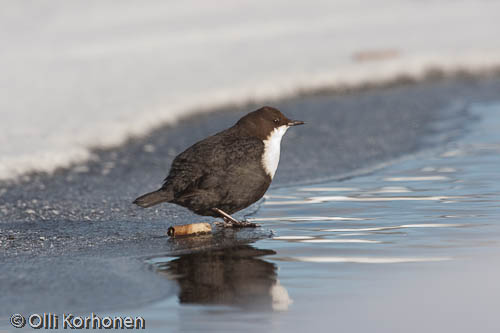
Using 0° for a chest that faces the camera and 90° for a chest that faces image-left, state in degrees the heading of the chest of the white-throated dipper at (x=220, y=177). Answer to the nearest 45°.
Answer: approximately 270°
